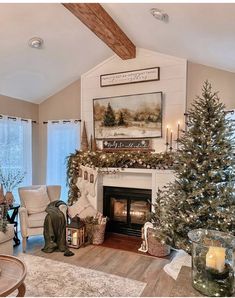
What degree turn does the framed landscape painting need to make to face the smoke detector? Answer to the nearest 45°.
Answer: approximately 45° to its left

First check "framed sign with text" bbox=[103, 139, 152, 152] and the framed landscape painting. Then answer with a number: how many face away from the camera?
0

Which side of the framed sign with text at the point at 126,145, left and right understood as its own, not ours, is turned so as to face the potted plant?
right

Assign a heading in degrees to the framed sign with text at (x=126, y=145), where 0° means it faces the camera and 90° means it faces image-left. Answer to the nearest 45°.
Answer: approximately 0°

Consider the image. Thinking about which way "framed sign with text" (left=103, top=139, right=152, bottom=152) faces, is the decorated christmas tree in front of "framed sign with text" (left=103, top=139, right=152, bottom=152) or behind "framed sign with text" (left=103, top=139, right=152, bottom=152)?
in front

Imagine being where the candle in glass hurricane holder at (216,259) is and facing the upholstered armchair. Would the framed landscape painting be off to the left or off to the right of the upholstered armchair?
right

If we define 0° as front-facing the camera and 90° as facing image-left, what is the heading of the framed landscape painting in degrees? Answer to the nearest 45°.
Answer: approximately 45°

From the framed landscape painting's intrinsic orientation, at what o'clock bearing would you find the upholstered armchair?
The upholstered armchair is roughly at 1 o'clock from the framed landscape painting.

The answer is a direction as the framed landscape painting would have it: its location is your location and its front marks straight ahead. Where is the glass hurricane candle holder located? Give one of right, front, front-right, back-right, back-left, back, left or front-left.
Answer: front-left
